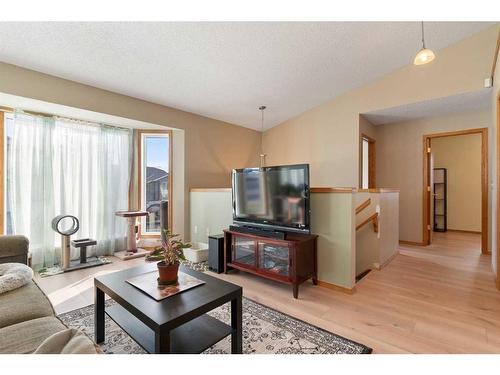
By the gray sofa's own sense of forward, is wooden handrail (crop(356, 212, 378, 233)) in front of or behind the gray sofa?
in front

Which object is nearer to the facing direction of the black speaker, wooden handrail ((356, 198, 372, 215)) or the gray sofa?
the gray sofa

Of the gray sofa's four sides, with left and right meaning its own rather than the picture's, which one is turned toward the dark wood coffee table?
front

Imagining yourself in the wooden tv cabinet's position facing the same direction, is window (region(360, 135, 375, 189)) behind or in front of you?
behind

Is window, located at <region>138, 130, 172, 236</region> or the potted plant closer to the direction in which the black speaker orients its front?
the potted plant

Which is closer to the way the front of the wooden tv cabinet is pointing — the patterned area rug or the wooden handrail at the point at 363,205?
the patterned area rug

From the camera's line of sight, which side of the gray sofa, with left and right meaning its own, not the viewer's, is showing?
right

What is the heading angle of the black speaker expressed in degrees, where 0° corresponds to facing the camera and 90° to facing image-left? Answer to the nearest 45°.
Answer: approximately 45°

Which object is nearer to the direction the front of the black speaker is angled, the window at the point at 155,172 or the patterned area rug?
the patterned area rug

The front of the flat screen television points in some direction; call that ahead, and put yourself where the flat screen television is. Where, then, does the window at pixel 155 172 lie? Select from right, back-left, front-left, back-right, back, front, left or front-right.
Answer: right

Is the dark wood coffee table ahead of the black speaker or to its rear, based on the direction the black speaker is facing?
ahead

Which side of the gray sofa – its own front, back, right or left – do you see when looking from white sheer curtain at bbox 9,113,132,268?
left
